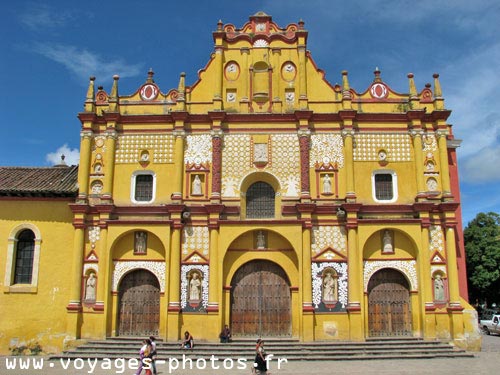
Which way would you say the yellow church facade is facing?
toward the camera

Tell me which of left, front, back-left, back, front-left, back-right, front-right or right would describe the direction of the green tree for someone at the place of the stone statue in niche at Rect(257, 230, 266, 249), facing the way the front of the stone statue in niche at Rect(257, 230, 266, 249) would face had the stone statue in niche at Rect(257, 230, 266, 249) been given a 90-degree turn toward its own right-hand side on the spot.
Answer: back-right

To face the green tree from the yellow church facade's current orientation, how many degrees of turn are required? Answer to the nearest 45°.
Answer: approximately 135° to its left

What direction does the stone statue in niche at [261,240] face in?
toward the camera
